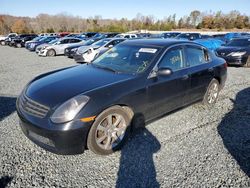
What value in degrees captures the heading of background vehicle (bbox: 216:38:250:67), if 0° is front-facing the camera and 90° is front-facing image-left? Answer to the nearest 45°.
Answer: approximately 45°

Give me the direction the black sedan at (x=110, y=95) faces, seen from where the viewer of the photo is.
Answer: facing the viewer and to the left of the viewer

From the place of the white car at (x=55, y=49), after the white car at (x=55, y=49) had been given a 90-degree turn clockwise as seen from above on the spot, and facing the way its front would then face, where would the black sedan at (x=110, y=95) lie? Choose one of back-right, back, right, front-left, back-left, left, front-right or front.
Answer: back-left

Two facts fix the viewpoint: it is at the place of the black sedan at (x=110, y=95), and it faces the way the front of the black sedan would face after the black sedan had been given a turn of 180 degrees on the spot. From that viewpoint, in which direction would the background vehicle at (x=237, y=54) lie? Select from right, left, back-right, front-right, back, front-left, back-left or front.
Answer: front

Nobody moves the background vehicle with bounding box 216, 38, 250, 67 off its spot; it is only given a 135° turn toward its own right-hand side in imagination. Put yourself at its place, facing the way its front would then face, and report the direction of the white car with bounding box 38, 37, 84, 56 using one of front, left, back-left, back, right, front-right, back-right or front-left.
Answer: left
